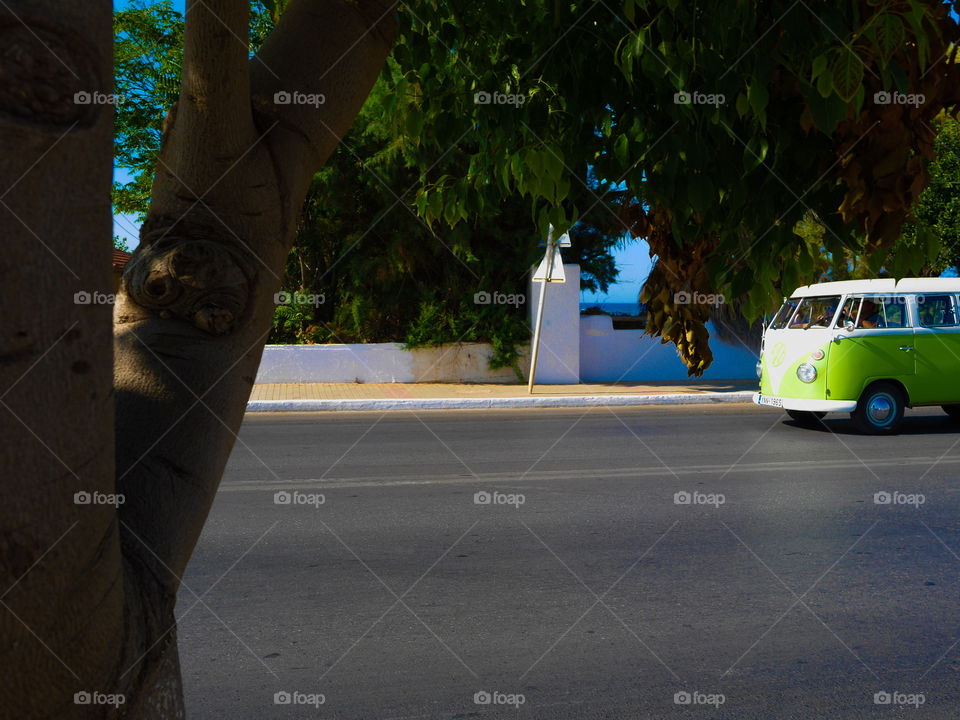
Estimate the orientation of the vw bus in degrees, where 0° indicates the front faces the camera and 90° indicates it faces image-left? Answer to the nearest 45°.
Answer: approximately 45°

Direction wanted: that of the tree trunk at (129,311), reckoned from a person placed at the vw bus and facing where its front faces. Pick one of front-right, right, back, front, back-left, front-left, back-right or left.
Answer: front-left
